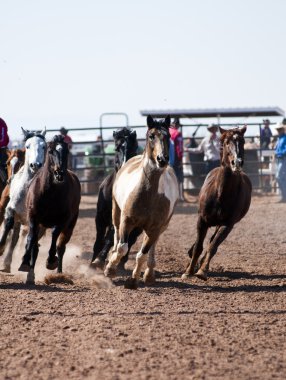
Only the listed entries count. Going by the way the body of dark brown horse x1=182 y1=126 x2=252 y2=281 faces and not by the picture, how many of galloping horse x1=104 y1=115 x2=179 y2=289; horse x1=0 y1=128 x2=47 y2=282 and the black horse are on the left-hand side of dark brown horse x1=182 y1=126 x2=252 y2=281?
0

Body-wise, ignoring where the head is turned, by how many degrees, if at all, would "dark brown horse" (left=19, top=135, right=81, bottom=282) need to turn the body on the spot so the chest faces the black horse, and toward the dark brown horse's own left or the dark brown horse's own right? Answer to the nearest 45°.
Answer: approximately 135° to the dark brown horse's own left

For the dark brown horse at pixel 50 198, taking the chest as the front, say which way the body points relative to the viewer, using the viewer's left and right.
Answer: facing the viewer

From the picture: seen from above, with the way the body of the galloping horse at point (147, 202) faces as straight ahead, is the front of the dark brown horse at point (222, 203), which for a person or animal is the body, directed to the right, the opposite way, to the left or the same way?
the same way

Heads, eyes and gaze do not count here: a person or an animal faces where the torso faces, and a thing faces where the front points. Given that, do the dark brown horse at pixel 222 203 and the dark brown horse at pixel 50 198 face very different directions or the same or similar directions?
same or similar directions

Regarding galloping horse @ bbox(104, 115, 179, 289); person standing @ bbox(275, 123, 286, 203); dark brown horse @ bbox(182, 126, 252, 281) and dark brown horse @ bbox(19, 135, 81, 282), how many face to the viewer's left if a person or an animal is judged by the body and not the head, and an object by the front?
1

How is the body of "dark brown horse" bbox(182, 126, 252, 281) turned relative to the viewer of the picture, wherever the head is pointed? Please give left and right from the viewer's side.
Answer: facing the viewer

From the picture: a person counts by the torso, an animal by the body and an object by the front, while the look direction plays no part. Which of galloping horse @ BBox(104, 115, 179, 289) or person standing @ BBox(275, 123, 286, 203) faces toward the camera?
the galloping horse

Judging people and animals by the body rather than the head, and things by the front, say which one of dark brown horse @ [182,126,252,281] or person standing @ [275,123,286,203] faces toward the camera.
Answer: the dark brown horse

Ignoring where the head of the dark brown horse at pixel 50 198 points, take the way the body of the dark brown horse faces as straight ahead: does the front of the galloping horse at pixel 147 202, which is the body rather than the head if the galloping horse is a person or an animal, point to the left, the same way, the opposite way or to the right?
the same way

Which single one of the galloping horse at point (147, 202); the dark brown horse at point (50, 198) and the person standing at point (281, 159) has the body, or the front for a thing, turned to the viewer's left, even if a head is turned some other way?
the person standing

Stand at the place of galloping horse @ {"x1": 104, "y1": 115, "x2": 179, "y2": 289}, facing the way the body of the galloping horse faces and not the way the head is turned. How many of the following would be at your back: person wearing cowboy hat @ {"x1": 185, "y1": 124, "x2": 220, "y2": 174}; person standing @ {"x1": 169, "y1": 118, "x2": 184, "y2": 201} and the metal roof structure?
3

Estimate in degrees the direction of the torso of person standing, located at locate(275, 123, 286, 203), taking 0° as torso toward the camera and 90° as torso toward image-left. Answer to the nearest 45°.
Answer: approximately 90°

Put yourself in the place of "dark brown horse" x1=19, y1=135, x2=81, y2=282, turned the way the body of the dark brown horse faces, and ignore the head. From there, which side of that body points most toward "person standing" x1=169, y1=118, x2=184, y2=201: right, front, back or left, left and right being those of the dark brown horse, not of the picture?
back

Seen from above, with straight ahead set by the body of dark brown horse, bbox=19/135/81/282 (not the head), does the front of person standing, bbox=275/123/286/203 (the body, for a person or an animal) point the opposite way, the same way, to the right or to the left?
to the right
